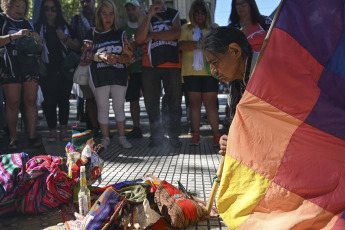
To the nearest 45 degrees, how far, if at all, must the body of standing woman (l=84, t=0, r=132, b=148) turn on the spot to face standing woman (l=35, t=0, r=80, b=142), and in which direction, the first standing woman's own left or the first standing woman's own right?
approximately 135° to the first standing woman's own right

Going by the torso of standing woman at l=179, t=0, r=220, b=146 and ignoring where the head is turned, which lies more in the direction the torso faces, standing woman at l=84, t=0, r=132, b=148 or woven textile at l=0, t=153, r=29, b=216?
the woven textile

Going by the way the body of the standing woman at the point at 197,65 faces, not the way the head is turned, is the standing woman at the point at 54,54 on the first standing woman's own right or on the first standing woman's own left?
on the first standing woman's own right

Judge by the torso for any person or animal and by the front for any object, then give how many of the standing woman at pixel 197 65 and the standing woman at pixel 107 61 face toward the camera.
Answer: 2

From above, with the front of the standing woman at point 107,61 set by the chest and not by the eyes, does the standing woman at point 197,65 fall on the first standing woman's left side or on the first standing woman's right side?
on the first standing woman's left side

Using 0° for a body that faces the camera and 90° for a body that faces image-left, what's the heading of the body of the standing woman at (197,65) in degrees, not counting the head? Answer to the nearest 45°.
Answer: approximately 0°

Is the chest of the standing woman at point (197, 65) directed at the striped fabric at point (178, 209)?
yes
